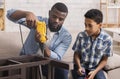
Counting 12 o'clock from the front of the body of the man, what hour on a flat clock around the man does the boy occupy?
The boy is roughly at 10 o'clock from the man.

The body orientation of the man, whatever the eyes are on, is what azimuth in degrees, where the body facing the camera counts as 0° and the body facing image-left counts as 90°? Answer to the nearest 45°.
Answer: approximately 0°
